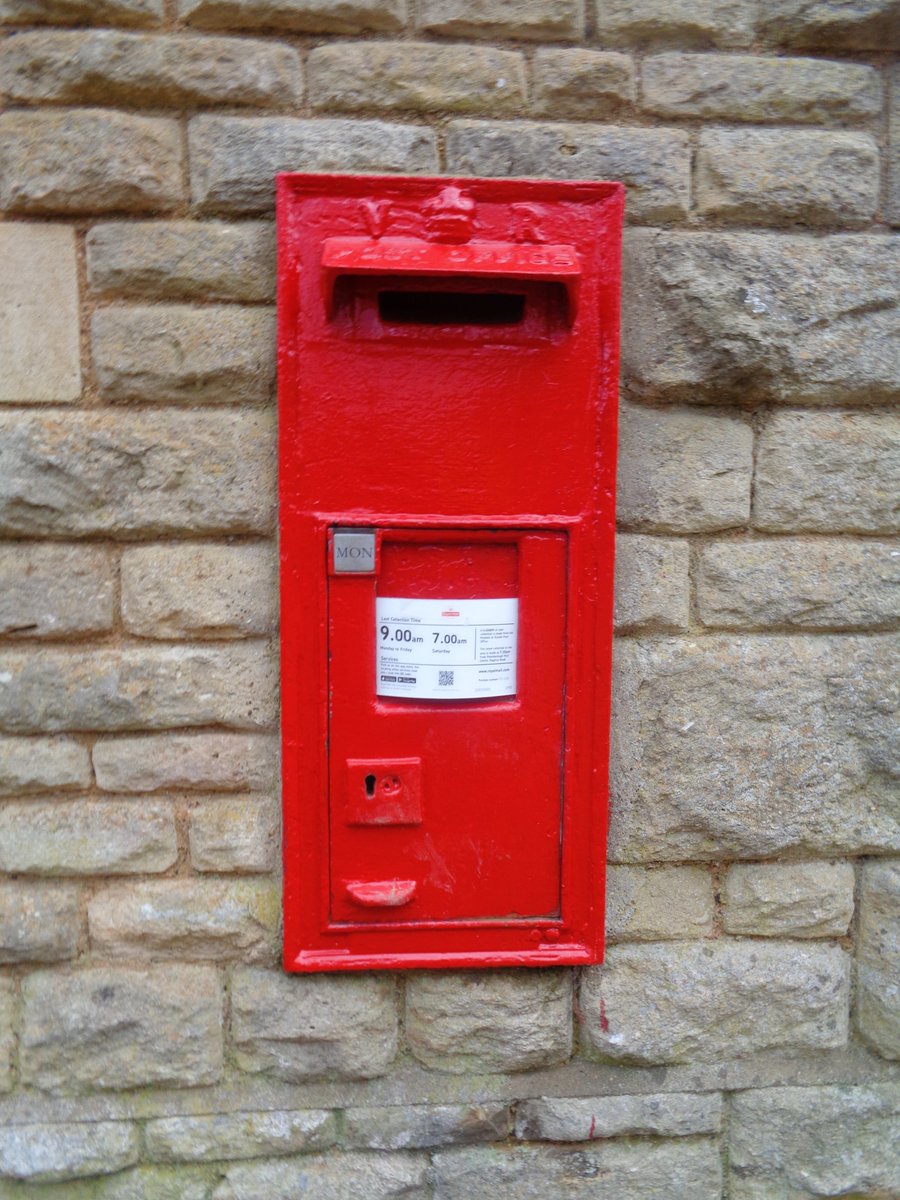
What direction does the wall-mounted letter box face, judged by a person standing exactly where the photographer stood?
facing the viewer
